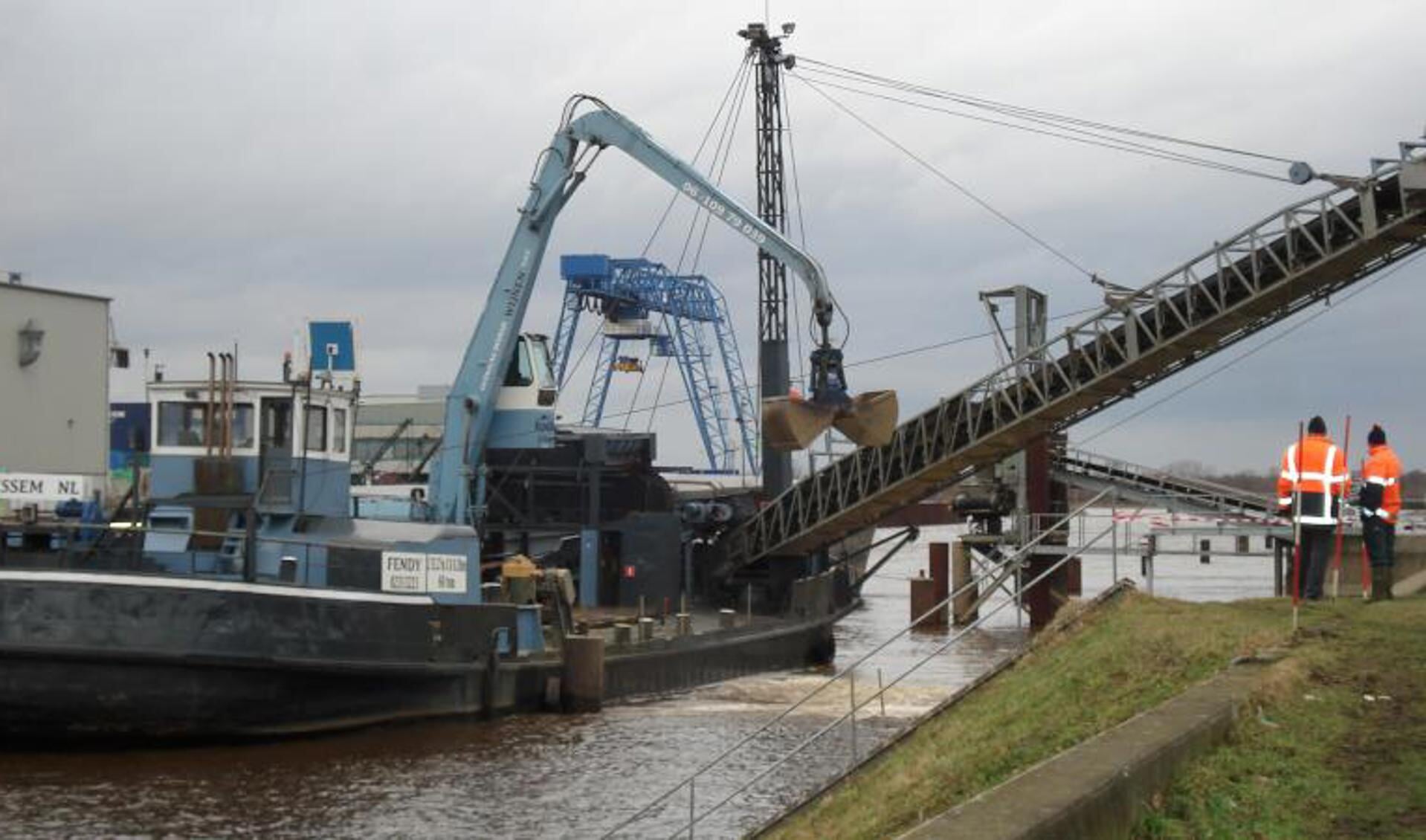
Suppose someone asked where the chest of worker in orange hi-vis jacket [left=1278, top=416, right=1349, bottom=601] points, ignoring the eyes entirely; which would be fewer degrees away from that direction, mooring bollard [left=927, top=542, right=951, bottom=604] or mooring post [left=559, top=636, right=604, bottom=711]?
the mooring bollard

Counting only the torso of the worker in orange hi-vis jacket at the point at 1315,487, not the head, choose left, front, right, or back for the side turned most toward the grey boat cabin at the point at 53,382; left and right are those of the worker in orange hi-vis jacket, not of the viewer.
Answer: left

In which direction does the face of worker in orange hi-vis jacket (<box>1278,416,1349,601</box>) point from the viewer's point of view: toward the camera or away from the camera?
away from the camera

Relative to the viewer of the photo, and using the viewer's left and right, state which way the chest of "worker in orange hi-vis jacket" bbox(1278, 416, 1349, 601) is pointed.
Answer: facing away from the viewer

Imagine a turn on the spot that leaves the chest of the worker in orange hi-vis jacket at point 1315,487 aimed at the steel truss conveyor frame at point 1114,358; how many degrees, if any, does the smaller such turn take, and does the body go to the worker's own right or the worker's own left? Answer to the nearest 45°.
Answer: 0° — they already face it

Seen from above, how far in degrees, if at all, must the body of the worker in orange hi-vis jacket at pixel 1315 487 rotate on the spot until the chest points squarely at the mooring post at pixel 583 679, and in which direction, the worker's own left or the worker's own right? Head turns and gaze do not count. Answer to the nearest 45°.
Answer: approximately 45° to the worker's own left
